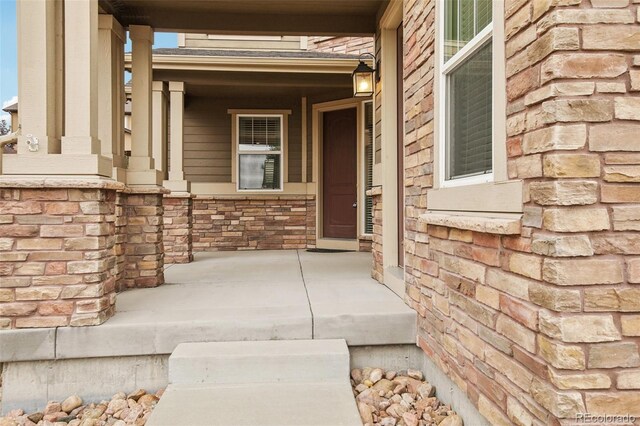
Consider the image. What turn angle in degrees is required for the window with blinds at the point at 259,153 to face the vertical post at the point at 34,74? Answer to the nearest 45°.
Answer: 0° — it already faces it

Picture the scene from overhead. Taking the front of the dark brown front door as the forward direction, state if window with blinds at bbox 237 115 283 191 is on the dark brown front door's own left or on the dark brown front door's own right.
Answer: on the dark brown front door's own right

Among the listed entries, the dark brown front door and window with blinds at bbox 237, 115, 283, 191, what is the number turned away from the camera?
0

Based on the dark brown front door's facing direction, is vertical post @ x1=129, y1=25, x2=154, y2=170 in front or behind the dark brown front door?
in front

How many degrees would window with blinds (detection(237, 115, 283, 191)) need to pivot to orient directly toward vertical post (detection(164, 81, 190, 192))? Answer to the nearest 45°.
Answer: approximately 45° to its right

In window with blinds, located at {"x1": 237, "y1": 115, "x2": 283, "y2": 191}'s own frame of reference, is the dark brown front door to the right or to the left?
on its left

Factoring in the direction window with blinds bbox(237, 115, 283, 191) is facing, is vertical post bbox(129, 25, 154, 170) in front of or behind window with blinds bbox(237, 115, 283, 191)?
in front

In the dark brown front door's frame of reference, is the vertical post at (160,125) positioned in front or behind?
in front

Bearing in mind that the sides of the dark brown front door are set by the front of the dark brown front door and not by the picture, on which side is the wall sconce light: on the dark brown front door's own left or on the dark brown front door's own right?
on the dark brown front door's own left

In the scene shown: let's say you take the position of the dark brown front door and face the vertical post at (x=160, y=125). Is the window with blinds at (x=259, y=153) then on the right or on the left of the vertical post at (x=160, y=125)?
right

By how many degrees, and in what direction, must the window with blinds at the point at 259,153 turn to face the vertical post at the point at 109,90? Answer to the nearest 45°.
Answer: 0° — it already faces it

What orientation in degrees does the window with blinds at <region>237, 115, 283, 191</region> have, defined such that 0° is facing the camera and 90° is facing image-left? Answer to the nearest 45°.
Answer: approximately 0°

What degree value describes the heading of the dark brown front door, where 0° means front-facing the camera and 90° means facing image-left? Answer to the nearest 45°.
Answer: approximately 45°
